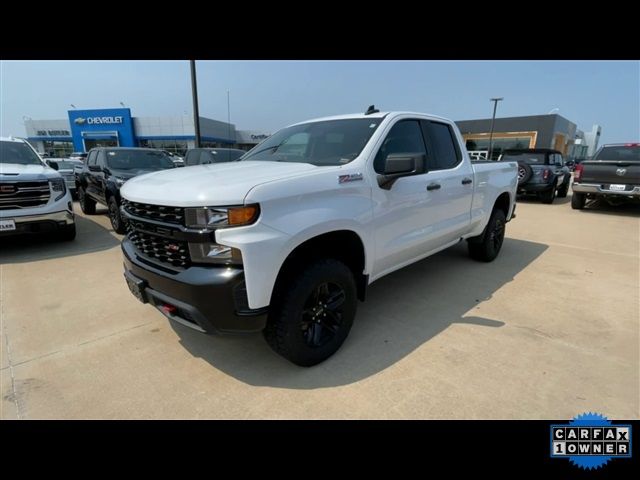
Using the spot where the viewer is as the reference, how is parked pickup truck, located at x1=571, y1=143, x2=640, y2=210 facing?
facing away from the viewer

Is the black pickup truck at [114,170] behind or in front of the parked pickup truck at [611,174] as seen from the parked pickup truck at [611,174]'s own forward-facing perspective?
behind

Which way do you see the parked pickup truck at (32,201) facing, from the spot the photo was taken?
facing the viewer

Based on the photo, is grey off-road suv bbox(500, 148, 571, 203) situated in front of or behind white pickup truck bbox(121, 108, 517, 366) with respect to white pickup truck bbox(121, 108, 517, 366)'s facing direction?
behind

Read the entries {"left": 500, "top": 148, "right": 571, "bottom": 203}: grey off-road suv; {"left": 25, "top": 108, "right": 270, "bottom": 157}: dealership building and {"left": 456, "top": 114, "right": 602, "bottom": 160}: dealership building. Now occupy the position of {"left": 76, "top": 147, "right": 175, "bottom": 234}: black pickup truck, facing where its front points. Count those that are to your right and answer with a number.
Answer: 0

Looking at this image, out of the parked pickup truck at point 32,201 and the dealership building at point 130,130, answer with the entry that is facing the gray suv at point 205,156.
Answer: the dealership building

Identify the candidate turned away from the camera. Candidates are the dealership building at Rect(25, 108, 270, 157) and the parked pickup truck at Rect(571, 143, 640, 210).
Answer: the parked pickup truck

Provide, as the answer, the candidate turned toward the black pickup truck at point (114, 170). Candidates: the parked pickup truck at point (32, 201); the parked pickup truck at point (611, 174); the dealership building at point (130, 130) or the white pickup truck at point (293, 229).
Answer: the dealership building

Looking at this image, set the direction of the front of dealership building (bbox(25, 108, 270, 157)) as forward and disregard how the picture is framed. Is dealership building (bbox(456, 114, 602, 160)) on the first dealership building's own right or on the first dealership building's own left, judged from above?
on the first dealership building's own left

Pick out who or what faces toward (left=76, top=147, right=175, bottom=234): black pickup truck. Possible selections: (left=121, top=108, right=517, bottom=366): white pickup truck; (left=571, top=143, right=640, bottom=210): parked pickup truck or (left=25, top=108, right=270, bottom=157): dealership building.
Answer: the dealership building

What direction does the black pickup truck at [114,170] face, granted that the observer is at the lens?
facing the viewer and to the right of the viewer

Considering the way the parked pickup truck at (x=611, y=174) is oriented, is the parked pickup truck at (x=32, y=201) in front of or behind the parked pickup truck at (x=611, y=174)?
behind

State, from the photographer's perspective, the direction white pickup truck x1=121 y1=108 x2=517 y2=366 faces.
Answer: facing the viewer and to the left of the viewer

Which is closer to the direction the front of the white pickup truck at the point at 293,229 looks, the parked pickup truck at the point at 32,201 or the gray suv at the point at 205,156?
the parked pickup truck

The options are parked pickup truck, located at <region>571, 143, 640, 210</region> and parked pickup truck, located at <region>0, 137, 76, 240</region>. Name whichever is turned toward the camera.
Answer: parked pickup truck, located at <region>0, 137, 76, 240</region>

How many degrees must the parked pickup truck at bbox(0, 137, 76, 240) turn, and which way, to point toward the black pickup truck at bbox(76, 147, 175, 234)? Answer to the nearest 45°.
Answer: approximately 135° to its left

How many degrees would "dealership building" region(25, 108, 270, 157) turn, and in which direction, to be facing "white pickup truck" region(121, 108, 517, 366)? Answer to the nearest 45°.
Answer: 0° — it already faces it

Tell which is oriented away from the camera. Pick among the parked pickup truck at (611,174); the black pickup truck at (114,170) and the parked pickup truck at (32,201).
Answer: the parked pickup truck at (611,174)

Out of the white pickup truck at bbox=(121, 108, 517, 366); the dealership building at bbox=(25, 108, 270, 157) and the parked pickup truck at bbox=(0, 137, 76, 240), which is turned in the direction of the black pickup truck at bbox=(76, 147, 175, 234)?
the dealership building

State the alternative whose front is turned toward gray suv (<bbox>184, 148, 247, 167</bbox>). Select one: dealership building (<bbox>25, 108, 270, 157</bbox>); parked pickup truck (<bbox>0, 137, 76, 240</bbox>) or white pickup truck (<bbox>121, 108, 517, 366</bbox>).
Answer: the dealership building
